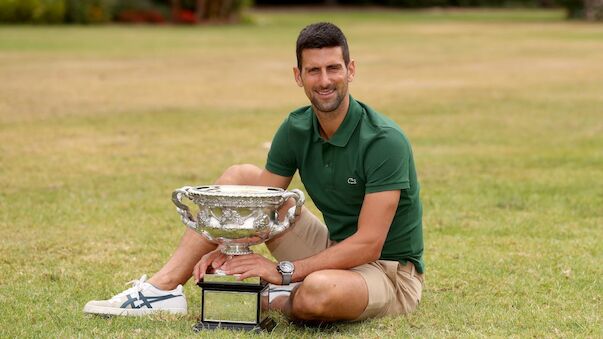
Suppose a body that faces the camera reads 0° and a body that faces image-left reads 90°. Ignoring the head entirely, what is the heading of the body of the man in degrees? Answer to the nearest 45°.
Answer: approximately 45°
